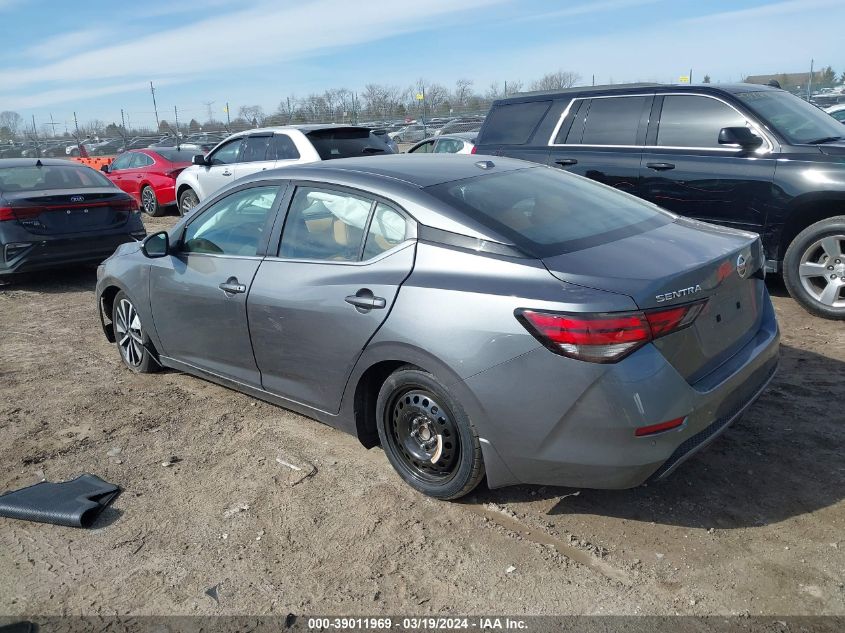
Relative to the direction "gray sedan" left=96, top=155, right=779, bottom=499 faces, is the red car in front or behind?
in front

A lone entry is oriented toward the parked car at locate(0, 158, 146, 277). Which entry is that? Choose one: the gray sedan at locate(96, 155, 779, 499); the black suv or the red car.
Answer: the gray sedan

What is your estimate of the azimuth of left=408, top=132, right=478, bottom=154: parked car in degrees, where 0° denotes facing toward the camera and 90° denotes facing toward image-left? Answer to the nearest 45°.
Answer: approximately 90°

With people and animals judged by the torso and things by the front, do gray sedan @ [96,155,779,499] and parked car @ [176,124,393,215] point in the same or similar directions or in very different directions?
same or similar directions

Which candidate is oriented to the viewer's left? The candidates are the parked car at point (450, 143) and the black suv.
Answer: the parked car

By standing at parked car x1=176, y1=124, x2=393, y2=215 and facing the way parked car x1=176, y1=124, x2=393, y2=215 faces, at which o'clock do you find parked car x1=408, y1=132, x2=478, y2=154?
parked car x1=408, y1=132, x2=478, y2=154 is roughly at 3 o'clock from parked car x1=176, y1=124, x2=393, y2=215.

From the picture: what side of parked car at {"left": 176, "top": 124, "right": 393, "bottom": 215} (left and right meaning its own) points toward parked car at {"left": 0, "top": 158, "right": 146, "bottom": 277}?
left

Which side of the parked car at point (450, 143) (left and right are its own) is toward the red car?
front

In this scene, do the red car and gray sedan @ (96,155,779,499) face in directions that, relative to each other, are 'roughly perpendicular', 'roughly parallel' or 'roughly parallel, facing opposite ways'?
roughly parallel

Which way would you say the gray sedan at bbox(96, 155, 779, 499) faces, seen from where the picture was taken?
facing away from the viewer and to the left of the viewer

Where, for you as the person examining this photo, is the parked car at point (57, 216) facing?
facing away from the viewer and to the left of the viewer

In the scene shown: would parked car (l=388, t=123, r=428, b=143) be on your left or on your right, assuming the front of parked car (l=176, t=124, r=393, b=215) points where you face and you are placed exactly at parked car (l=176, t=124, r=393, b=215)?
on your right

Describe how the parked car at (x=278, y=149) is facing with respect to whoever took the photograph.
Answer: facing away from the viewer and to the left of the viewer

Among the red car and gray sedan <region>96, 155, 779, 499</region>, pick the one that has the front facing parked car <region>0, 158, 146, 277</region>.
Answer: the gray sedan

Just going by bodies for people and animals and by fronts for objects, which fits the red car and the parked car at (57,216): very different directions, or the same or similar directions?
same or similar directions
